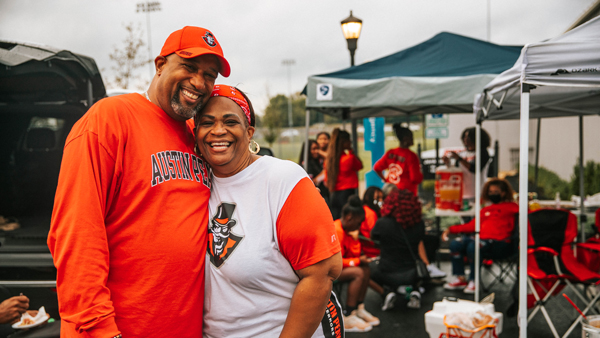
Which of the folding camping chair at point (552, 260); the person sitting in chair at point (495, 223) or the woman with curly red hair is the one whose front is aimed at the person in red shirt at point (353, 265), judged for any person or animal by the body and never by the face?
the person sitting in chair

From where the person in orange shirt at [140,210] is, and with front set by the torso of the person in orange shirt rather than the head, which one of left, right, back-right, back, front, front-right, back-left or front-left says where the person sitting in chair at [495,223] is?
left

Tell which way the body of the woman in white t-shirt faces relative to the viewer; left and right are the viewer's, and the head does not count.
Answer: facing the viewer and to the left of the viewer

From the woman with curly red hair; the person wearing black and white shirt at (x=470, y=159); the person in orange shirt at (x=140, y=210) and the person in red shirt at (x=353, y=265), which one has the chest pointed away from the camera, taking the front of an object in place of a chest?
the woman with curly red hair

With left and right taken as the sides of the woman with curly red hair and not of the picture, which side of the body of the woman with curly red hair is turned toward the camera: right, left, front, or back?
back

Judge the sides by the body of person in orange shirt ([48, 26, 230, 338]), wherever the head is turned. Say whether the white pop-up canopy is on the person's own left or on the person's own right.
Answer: on the person's own left

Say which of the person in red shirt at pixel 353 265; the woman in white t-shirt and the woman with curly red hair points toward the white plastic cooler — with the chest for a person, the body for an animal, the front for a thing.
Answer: the person in red shirt

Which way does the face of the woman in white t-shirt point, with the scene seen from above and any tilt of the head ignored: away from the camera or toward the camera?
toward the camera

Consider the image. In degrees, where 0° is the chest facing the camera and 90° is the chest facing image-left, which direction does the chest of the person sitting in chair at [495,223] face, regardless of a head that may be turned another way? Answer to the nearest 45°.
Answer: approximately 45°

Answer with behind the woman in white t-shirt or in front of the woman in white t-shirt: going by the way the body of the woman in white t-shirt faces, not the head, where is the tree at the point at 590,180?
behind

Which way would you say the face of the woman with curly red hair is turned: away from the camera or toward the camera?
away from the camera

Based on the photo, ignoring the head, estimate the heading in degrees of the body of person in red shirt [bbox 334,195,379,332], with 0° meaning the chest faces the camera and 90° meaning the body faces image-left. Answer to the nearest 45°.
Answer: approximately 315°

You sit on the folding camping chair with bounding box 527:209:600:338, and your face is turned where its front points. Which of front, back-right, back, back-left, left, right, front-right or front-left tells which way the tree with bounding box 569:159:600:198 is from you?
back-left

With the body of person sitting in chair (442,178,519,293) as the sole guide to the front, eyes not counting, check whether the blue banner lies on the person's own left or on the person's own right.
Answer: on the person's own right

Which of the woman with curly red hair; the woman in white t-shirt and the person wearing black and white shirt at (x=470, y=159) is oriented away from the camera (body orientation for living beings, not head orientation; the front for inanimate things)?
the woman with curly red hair

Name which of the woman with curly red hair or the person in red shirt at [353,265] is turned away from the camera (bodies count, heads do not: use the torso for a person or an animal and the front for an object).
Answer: the woman with curly red hair
